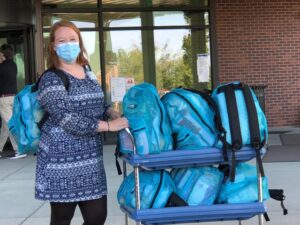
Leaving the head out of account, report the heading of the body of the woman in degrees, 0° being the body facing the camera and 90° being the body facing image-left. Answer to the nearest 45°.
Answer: approximately 315°

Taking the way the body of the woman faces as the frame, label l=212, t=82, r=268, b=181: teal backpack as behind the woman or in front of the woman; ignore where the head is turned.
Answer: in front

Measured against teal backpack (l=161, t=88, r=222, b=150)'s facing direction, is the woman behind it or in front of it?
in front

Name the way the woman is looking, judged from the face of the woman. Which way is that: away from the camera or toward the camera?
toward the camera

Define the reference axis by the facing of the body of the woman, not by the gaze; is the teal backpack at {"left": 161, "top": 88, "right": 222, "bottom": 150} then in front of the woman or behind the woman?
in front

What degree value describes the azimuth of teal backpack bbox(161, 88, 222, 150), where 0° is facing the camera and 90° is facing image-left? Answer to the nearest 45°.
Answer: approximately 45°

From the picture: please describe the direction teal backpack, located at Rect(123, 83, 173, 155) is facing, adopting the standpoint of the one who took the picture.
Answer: facing the viewer and to the left of the viewer

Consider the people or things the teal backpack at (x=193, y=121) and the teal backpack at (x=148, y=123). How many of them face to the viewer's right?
0

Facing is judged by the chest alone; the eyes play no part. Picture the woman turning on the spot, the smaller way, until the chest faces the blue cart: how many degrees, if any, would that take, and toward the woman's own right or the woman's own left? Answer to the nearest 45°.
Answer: approximately 45° to the woman's own left
